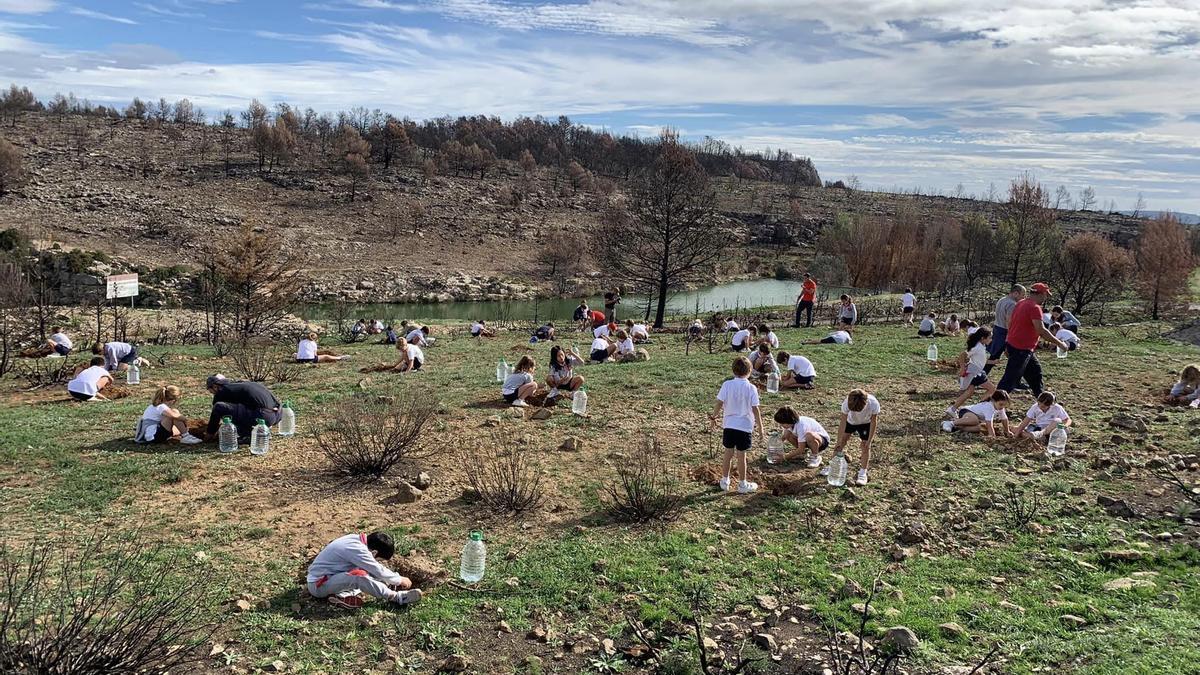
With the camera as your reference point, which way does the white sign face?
facing the viewer

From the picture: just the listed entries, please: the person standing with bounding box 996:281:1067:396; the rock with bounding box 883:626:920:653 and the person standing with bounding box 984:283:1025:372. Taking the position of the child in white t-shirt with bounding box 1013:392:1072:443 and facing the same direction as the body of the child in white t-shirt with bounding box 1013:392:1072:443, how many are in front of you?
1

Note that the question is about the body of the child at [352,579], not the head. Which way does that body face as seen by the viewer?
to the viewer's right

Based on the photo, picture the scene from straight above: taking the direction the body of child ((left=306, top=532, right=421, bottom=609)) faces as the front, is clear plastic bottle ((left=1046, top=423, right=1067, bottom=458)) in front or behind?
in front

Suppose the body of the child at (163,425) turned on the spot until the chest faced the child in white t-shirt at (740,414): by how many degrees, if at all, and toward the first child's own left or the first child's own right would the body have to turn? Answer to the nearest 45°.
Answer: approximately 45° to the first child's own right

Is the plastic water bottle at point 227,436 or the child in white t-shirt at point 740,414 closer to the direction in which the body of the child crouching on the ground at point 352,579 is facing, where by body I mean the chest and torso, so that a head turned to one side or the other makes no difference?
the child in white t-shirt

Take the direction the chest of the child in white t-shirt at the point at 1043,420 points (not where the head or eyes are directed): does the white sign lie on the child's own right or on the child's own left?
on the child's own right

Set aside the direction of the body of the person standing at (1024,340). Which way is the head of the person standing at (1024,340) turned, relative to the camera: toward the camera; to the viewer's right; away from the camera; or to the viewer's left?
to the viewer's right

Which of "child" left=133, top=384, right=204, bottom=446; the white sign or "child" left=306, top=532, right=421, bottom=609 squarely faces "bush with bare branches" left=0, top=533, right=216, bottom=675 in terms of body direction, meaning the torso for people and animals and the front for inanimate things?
the white sign

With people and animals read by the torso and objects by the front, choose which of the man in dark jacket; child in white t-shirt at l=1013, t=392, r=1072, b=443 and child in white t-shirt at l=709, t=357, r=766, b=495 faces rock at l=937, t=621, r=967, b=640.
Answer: child in white t-shirt at l=1013, t=392, r=1072, b=443

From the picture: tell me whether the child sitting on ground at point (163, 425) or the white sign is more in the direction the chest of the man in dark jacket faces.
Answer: the child sitting on ground

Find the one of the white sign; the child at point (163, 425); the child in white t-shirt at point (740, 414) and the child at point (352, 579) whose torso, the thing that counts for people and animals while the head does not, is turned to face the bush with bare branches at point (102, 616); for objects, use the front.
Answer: the white sign

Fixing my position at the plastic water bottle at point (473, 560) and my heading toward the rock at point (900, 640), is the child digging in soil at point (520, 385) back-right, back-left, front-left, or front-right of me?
back-left

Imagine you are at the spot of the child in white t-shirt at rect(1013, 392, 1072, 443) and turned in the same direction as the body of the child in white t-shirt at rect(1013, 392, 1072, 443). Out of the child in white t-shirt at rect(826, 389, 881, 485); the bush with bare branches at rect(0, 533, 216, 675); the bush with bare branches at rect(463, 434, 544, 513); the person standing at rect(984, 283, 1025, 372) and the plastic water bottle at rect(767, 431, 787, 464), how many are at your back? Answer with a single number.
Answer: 1

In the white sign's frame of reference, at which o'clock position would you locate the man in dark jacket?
The man in dark jacket is roughly at 12 o'clock from the white sign.

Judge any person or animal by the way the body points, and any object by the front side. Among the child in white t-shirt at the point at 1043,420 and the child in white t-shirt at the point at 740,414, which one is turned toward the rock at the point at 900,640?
the child in white t-shirt at the point at 1043,420

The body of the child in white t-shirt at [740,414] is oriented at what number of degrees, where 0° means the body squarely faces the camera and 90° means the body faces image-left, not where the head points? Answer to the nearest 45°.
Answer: approximately 180°

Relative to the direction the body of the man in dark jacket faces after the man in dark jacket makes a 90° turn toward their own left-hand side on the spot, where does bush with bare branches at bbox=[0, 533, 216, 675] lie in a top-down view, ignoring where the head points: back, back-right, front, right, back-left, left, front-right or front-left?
front

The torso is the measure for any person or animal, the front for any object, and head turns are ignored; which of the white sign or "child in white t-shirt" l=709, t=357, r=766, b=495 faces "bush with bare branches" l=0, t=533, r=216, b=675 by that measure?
the white sign

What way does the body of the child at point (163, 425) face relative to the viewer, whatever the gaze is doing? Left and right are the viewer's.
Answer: facing to the right of the viewer
